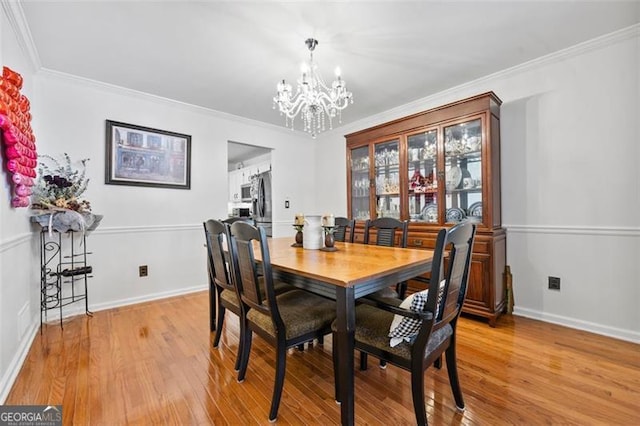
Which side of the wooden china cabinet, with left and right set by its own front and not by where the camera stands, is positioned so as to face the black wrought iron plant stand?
front

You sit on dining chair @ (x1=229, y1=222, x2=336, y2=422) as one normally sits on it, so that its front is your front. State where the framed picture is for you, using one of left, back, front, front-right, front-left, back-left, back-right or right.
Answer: left

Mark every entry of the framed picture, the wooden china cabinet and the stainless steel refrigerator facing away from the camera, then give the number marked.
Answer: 0

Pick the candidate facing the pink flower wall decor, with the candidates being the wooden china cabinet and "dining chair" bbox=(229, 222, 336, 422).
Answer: the wooden china cabinet

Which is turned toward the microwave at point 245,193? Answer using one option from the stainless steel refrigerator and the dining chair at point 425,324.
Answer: the dining chair

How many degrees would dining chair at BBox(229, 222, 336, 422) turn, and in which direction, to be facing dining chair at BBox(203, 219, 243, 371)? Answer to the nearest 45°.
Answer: approximately 90° to its left
